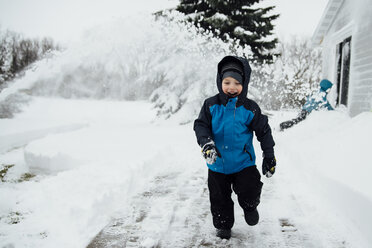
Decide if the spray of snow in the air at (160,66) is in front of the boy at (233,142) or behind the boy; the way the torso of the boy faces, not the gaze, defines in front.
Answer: behind

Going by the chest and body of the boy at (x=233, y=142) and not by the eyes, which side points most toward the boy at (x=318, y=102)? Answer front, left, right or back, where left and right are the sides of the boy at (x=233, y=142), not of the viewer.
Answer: back

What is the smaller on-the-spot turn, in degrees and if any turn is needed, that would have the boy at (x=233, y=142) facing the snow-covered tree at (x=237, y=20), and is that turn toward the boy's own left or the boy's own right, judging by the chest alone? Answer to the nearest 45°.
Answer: approximately 180°

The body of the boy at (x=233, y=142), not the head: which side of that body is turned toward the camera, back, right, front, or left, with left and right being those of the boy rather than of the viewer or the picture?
front
